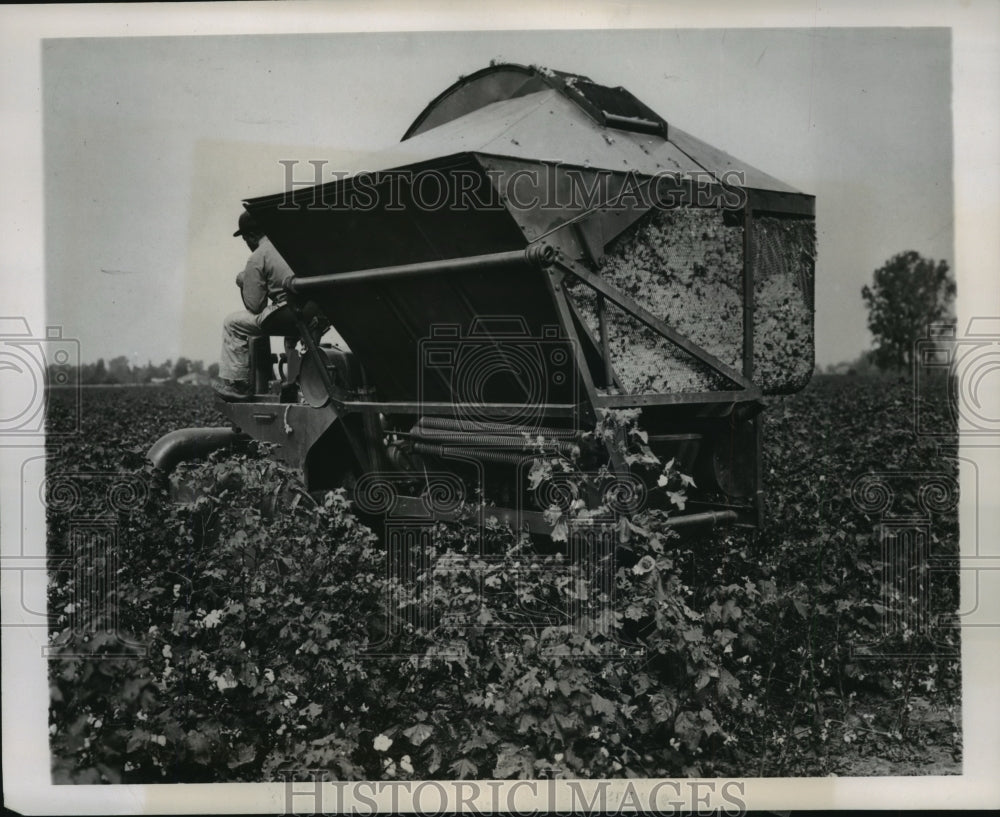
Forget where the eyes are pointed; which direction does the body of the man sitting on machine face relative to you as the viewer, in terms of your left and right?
facing to the left of the viewer
